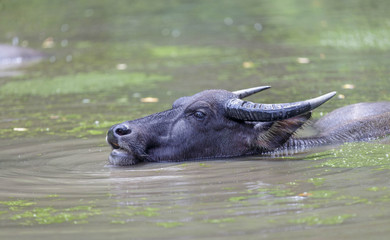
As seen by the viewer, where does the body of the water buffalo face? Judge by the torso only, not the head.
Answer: to the viewer's left
